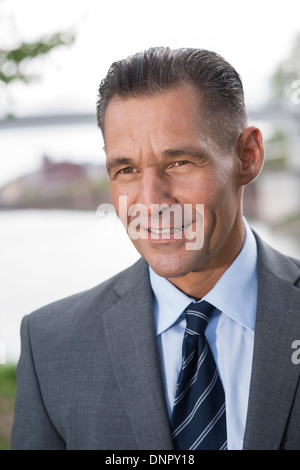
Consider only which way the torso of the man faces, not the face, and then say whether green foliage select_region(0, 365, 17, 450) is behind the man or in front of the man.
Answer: behind

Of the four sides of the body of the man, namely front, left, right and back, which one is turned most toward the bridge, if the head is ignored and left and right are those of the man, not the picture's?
back

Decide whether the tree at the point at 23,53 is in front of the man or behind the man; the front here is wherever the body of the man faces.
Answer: behind

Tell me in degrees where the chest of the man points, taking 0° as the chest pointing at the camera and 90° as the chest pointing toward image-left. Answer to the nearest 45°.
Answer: approximately 0°

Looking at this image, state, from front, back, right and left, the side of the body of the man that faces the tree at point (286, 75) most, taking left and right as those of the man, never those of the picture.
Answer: back
